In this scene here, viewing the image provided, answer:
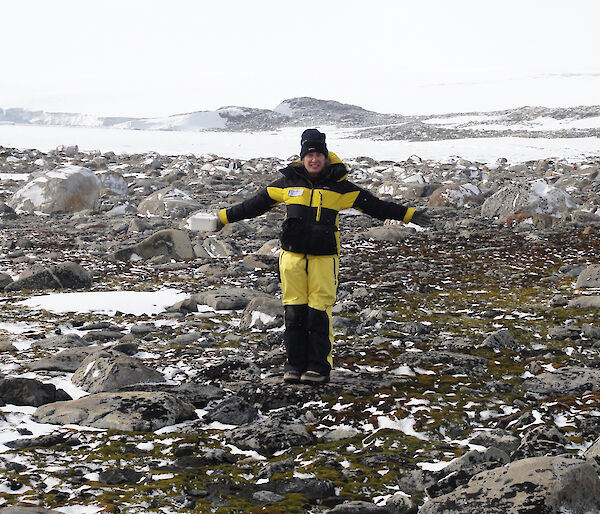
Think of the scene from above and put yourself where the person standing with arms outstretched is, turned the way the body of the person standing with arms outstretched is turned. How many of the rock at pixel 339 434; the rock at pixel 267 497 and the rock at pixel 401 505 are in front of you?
3

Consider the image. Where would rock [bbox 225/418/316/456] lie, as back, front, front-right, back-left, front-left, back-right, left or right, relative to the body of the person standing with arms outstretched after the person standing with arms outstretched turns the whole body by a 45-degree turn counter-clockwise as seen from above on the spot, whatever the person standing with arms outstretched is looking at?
front-right

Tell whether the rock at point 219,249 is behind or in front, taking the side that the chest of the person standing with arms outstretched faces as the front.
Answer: behind

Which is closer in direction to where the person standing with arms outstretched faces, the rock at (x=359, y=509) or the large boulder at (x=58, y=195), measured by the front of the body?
the rock

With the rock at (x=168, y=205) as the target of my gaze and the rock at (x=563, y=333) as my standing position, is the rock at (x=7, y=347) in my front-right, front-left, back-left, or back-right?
front-left

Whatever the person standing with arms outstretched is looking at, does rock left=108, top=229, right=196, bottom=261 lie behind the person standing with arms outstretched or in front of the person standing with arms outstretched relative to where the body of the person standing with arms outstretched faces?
behind

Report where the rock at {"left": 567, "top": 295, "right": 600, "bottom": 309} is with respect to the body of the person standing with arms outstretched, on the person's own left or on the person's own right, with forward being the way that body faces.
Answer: on the person's own left

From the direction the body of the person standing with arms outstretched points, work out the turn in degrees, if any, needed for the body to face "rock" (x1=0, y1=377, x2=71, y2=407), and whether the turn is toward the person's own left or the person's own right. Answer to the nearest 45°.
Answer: approximately 45° to the person's own right

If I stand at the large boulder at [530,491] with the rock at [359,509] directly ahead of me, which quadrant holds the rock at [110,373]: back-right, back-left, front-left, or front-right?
front-right

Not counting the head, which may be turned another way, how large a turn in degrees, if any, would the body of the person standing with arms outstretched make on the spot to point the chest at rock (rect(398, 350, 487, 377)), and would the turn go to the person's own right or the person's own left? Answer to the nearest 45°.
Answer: approximately 90° to the person's own left

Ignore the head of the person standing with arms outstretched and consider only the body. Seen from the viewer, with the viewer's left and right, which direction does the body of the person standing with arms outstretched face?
facing the viewer

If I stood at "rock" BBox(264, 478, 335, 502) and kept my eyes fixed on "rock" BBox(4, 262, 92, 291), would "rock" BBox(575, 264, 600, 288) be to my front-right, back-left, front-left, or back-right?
front-right
